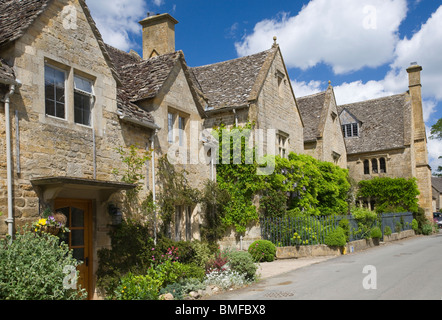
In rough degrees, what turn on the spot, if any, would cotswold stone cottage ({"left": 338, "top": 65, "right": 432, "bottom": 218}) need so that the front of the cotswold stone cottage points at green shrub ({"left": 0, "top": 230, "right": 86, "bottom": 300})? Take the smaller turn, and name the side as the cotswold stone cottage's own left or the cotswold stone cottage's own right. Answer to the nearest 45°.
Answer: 0° — it already faces it

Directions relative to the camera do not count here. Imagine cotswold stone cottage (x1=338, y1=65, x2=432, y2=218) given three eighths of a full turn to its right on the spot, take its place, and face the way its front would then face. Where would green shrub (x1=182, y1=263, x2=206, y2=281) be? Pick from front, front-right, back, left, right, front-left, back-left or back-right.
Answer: back-left

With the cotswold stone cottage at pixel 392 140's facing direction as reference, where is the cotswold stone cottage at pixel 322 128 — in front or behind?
in front

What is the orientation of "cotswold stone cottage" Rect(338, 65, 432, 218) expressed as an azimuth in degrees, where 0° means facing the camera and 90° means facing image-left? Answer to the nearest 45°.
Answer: approximately 0°

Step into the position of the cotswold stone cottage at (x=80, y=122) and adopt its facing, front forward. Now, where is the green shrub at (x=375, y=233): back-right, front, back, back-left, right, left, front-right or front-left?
left

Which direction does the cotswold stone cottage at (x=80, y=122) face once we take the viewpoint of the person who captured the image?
facing the viewer and to the right of the viewer
